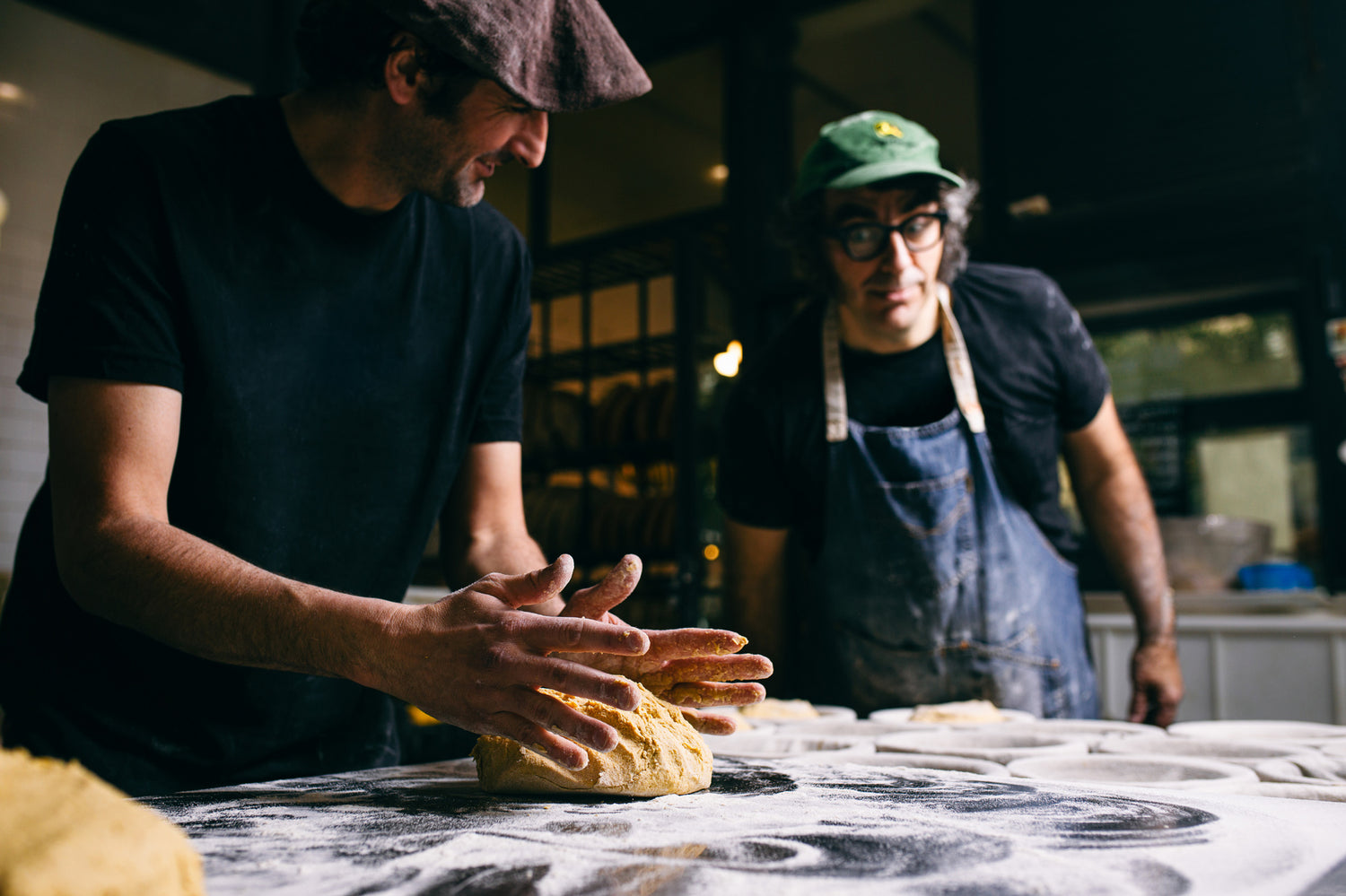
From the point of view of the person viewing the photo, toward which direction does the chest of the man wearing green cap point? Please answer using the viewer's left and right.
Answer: facing the viewer

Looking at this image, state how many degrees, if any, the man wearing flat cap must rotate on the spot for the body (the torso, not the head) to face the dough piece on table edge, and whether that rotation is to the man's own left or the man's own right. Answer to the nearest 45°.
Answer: approximately 45° to the man's own right

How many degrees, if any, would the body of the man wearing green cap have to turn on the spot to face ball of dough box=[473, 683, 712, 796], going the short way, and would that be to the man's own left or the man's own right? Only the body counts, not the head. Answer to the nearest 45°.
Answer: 0° — they already face it

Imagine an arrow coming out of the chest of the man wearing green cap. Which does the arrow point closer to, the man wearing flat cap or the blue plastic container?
the man wearing flat cap

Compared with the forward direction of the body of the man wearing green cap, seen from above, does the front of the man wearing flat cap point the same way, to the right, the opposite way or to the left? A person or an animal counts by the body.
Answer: to the left

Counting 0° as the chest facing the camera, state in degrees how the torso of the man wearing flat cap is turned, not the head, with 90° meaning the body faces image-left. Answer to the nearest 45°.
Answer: approximately 315°

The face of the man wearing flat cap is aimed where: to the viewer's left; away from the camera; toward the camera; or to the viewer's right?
to the viewer's right

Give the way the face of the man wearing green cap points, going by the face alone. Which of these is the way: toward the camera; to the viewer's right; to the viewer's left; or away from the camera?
toward the camera
